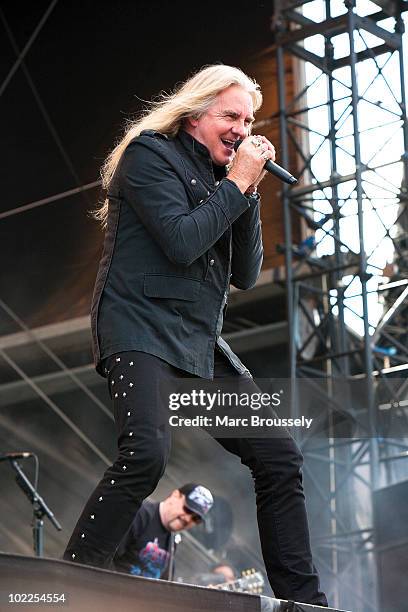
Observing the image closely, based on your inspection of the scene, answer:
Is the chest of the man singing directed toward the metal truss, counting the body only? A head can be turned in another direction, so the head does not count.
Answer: no

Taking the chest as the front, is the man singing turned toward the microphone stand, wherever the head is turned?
no

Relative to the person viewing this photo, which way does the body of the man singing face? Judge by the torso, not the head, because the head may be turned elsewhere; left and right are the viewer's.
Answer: facing the viewer and to the right of the viewer

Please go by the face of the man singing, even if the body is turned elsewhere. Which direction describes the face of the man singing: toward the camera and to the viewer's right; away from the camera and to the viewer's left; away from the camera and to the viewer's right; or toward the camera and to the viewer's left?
toward the camera and to the viewer's right
